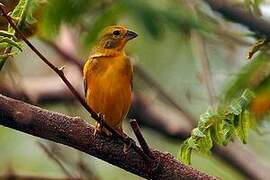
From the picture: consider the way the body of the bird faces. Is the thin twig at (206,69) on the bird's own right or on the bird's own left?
on the bird's own left

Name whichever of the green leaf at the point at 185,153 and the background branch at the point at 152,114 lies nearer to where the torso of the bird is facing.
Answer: the green leaf

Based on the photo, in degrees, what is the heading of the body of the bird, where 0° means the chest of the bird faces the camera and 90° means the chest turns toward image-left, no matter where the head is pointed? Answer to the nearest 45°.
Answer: approximately 315°
